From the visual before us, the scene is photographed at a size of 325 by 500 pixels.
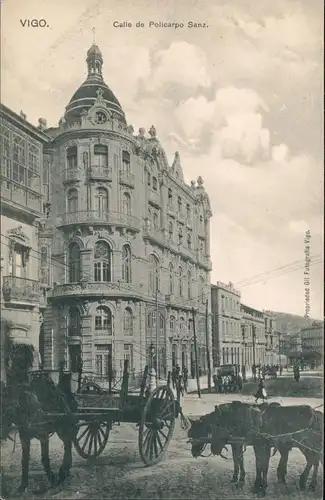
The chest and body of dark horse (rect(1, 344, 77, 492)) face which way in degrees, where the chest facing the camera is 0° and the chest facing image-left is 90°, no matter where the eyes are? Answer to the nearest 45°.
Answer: approximately 45°

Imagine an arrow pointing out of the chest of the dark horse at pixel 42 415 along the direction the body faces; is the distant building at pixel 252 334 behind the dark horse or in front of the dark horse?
behind

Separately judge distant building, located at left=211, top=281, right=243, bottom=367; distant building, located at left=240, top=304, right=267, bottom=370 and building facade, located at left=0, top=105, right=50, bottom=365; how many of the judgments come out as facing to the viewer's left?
0

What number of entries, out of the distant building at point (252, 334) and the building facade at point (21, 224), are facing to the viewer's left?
0

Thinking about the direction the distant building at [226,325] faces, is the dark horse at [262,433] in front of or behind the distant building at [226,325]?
in front

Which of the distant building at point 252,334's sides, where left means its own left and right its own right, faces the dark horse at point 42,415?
right

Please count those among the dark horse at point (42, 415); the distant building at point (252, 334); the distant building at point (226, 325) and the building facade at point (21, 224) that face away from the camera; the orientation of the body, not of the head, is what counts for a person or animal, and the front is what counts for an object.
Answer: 0

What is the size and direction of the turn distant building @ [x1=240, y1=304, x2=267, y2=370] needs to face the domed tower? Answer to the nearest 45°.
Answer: approximately 90° to its right

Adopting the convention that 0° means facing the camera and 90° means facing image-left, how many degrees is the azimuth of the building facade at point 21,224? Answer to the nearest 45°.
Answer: approximately 315°

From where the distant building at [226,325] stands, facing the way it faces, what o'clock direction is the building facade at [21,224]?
The building facade is roughly at 4 o'clock from the distant building.

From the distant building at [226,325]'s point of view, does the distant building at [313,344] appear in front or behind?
in front

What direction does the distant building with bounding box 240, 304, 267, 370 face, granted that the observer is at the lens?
facing the viewer and to the right of the viewer
